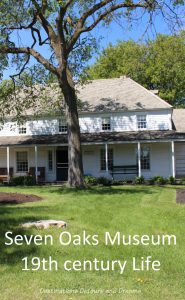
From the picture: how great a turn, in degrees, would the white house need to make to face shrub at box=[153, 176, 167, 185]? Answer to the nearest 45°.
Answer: approximately 45° to its left

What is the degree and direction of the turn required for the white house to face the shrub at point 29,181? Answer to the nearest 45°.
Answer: approximately 45° to its right

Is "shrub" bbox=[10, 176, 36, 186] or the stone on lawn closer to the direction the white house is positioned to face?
the stone on lawn

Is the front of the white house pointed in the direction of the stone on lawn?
yes

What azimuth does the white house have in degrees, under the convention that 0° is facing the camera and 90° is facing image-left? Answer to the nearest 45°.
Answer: approximately 0°
